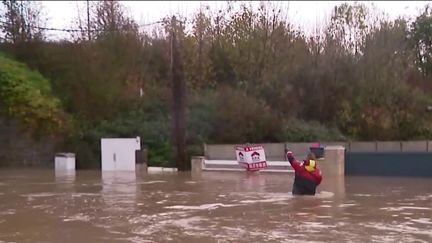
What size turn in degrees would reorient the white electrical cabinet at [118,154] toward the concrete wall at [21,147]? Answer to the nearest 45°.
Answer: approximately 135° to its right

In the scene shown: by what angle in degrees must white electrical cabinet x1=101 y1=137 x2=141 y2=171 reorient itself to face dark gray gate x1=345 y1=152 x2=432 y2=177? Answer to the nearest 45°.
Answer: approximately 45° to its left

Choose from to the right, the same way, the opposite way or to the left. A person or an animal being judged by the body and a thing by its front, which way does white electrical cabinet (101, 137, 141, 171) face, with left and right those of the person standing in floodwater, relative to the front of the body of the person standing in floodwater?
the opposite way

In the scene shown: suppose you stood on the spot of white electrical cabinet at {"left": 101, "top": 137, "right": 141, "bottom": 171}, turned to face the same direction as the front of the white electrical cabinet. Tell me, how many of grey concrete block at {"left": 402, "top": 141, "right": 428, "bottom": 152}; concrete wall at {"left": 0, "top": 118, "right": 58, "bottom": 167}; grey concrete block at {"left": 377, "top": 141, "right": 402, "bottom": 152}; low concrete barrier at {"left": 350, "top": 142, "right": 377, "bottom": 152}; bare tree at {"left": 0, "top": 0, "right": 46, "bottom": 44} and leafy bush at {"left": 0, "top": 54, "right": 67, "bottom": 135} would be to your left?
3

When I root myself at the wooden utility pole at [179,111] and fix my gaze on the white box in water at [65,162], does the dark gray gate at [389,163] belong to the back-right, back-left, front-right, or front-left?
back-left

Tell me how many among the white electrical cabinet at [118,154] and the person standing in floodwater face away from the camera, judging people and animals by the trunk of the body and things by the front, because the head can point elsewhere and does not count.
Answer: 1

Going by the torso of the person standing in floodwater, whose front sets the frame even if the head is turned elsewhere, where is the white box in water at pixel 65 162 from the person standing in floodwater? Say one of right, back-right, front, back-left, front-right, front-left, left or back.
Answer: front-left

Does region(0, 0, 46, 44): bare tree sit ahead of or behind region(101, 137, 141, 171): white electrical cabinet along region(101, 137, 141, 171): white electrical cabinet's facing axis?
behind

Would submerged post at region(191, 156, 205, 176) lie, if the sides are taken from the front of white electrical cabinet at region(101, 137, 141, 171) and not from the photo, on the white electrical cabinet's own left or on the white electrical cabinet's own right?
on the white electrical cabinet's own left

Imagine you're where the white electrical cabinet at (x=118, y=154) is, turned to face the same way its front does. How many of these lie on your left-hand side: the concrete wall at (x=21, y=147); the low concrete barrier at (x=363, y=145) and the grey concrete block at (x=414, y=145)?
2

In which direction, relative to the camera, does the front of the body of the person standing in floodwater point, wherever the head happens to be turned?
away from the camera
